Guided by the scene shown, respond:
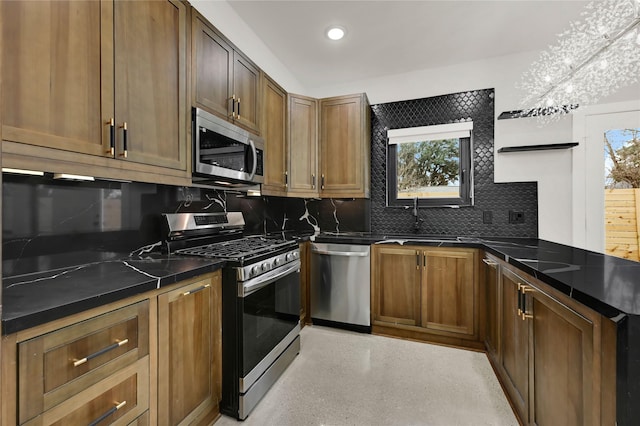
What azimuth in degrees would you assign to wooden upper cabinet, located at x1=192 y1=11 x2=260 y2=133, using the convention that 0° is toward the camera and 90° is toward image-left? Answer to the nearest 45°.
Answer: approximately 315°

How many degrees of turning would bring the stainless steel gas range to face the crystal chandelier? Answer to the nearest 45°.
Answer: approximately 45° to its left

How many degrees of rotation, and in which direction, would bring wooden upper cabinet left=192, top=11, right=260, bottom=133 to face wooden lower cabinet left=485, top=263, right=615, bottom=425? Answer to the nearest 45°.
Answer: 0° — it already faces it

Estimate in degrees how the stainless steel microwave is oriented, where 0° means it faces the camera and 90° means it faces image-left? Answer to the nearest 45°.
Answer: approximately 315°

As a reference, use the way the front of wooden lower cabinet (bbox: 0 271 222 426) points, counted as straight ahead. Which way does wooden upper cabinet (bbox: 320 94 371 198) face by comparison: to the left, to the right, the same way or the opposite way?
to the right

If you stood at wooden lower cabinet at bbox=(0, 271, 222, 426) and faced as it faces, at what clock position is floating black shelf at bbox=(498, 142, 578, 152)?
The floating black shelf is roughly at 11 o'clock from the wooden lower cabinet.
